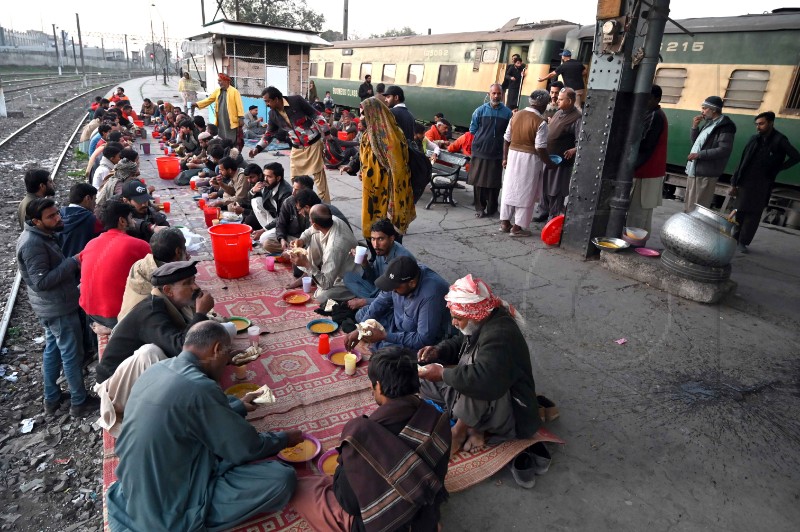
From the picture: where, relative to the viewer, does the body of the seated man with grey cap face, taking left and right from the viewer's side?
facing to the right of the viewer

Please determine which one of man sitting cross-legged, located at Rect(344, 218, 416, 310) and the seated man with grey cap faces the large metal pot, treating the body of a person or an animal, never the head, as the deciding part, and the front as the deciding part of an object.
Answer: the seated man with grey cap

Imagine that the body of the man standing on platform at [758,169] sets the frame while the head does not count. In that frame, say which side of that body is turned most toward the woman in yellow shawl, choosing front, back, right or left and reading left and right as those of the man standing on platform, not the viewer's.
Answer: front

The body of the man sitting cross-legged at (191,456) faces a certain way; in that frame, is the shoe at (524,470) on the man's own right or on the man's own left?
on the man's own right

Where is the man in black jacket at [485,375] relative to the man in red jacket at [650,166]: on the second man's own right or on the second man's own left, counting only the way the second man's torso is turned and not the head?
on the second man's own left

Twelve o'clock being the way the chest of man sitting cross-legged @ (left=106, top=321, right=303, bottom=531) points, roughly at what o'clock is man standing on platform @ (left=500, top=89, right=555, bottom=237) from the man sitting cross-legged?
The man standing on platform is roughly at 12 o'clock from the man sitting cross-legged.

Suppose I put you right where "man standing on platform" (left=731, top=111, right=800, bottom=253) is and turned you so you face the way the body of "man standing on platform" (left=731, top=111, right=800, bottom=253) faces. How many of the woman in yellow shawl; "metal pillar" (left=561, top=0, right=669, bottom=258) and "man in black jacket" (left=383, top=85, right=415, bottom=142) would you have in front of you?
3

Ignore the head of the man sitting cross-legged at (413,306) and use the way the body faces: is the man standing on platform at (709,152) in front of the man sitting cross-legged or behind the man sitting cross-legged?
behind

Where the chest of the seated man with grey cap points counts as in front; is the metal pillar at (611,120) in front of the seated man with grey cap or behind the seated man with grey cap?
in front

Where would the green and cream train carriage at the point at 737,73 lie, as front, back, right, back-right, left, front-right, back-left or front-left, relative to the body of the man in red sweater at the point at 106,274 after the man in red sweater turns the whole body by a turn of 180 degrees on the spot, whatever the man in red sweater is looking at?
back-left

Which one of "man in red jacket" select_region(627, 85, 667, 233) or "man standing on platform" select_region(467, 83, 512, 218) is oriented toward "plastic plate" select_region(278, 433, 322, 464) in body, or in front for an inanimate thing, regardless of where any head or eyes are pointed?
the man standing on platform

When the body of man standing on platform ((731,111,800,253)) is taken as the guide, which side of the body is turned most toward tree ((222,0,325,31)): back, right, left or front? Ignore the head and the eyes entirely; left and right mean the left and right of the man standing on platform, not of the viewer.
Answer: right

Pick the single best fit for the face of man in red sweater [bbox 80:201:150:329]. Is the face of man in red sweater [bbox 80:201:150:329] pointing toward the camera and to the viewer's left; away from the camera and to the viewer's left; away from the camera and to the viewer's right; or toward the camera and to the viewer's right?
away from the camera and to the viewer's right

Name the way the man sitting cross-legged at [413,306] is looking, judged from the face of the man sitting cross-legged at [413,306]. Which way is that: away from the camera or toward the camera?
toward the camera

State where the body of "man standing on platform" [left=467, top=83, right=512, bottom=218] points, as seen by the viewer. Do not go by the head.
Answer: toward the camera
